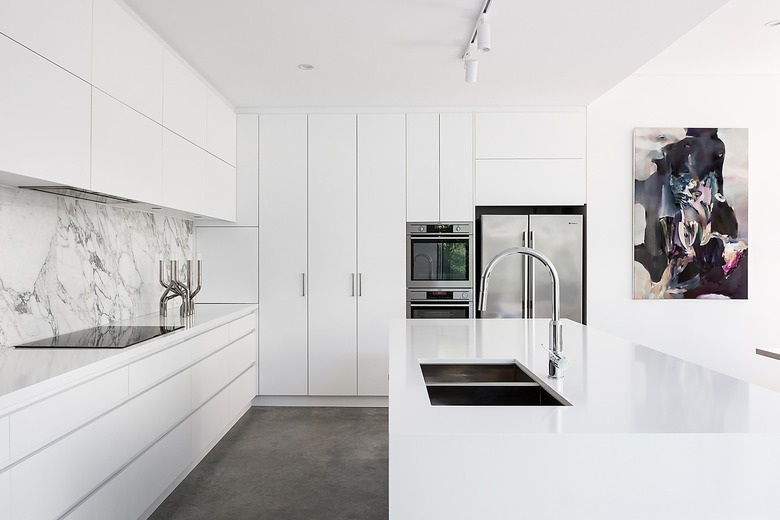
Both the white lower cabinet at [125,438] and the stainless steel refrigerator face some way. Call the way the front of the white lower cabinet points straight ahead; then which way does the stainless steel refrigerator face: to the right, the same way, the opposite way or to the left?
to the right

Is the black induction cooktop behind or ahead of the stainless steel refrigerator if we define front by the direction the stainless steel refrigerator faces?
ahead

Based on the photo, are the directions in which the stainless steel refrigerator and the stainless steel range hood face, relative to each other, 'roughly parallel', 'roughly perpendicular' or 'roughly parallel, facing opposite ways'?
roughly perpendicular

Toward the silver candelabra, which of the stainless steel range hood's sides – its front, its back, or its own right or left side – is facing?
left

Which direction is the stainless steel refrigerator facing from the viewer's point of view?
toward the camera

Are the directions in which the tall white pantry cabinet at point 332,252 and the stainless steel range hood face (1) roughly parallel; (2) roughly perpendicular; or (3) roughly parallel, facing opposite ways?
roughly perpendicular

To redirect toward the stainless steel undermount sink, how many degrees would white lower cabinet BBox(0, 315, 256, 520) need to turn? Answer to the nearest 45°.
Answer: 0° — it already faces it

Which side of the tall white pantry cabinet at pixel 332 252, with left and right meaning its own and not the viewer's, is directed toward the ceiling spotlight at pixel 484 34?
front

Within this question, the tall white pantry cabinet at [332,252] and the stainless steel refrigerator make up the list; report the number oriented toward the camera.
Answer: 2

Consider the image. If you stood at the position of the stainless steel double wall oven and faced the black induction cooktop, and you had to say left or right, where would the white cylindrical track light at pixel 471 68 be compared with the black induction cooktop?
left

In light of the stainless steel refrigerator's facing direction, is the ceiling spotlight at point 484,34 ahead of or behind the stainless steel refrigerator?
ahead

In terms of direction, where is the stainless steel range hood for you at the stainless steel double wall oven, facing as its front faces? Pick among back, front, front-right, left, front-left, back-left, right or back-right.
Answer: front-right

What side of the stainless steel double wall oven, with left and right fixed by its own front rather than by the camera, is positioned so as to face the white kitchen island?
front

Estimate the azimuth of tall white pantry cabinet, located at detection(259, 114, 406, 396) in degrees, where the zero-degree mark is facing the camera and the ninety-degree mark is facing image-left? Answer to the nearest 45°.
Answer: approximately 0°
